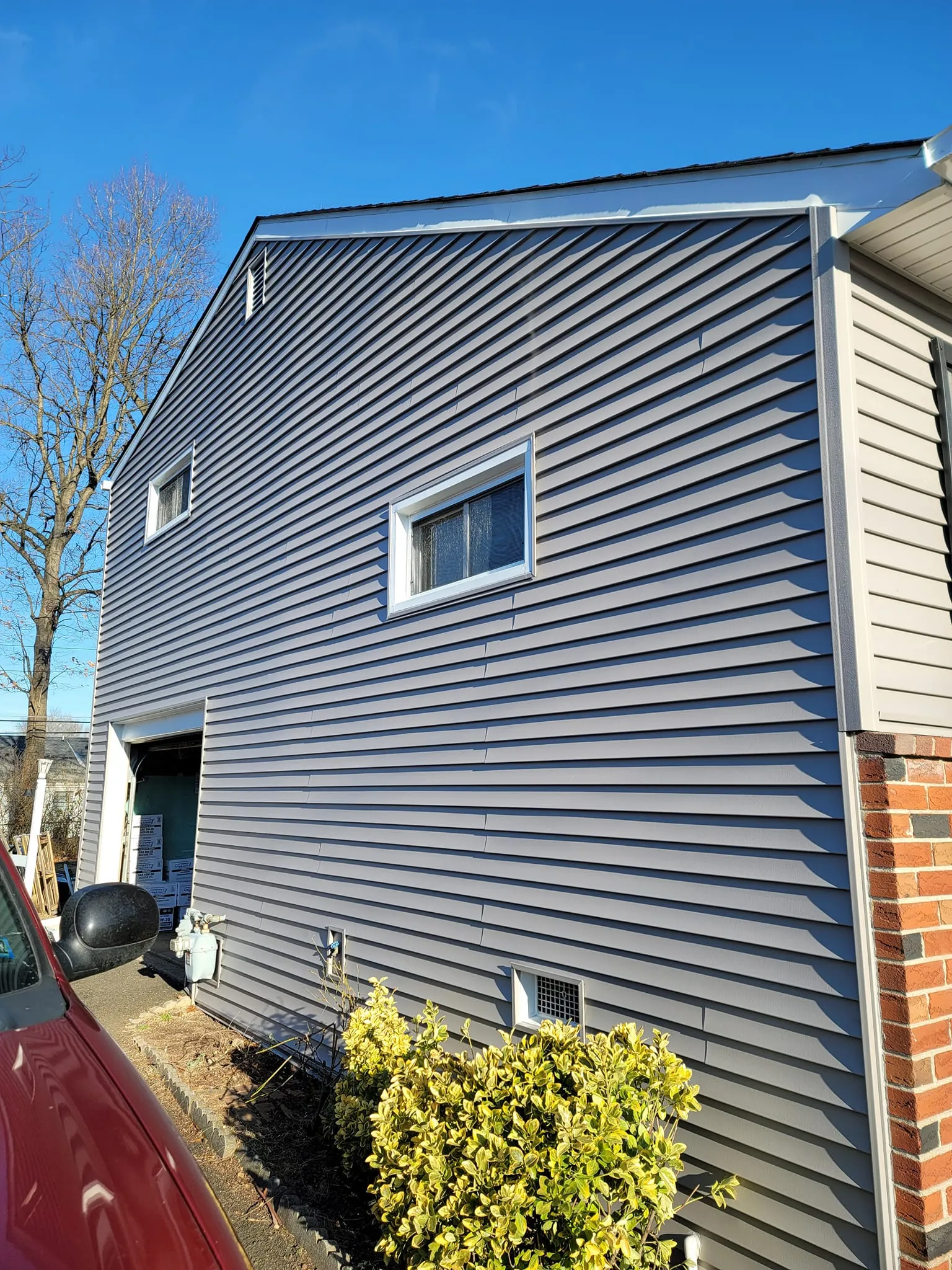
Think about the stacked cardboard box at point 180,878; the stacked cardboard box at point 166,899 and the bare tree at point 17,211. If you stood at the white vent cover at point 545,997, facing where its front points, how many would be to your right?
3

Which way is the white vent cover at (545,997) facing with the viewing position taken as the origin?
facing the viewer and to the left of the viewer

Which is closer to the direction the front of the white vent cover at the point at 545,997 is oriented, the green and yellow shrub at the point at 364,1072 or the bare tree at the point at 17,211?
the green and yellow shrub

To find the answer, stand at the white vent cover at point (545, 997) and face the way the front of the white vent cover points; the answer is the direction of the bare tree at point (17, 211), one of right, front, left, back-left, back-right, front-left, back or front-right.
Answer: right

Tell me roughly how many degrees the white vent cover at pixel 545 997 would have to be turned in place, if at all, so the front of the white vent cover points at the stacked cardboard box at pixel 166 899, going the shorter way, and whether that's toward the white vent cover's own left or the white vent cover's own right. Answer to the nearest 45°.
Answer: approximately 90° to the white vent cover's own right

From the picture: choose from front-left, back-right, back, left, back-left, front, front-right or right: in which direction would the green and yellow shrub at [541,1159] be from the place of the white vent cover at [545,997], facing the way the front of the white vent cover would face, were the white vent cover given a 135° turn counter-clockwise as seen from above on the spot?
right

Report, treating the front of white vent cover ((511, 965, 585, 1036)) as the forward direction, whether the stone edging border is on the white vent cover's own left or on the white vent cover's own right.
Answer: on the white vent cover's own right

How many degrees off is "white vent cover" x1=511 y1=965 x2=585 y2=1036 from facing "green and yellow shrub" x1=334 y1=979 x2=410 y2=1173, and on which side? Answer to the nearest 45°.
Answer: approximately 45° to its right

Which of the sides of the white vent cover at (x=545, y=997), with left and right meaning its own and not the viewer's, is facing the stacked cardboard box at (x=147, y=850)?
right
